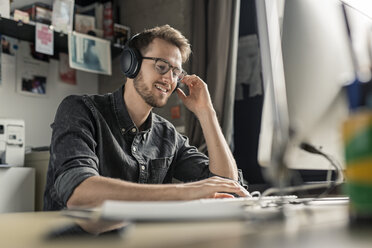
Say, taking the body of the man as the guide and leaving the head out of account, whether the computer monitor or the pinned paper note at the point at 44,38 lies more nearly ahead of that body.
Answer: the computer monitor

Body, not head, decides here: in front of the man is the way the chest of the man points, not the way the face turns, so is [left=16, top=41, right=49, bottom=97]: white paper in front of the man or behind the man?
behind

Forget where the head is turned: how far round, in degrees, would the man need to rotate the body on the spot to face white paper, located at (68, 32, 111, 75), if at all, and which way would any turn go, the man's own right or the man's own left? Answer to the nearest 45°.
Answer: approximately 135° to the man's own left

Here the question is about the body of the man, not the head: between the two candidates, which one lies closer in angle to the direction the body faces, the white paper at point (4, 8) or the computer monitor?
the computer monitor

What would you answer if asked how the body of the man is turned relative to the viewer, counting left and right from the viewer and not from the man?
facing the viewer and to the right of the viewer

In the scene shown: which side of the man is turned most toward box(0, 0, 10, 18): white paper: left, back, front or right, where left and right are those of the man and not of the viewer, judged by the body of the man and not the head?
back

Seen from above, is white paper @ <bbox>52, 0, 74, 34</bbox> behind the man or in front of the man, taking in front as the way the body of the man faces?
behind

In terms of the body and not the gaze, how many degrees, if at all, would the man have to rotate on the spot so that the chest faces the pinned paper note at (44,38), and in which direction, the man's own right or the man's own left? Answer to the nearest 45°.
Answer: approximately 180°

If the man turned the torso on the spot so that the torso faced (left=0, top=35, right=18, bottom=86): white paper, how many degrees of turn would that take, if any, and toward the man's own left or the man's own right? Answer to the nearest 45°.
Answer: approximately 180°

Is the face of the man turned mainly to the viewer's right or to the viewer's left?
to the viewer's right

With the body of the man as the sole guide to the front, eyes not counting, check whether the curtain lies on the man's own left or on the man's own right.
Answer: on the man's own left

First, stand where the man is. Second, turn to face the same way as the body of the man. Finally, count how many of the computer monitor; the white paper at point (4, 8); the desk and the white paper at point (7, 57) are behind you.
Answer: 2
